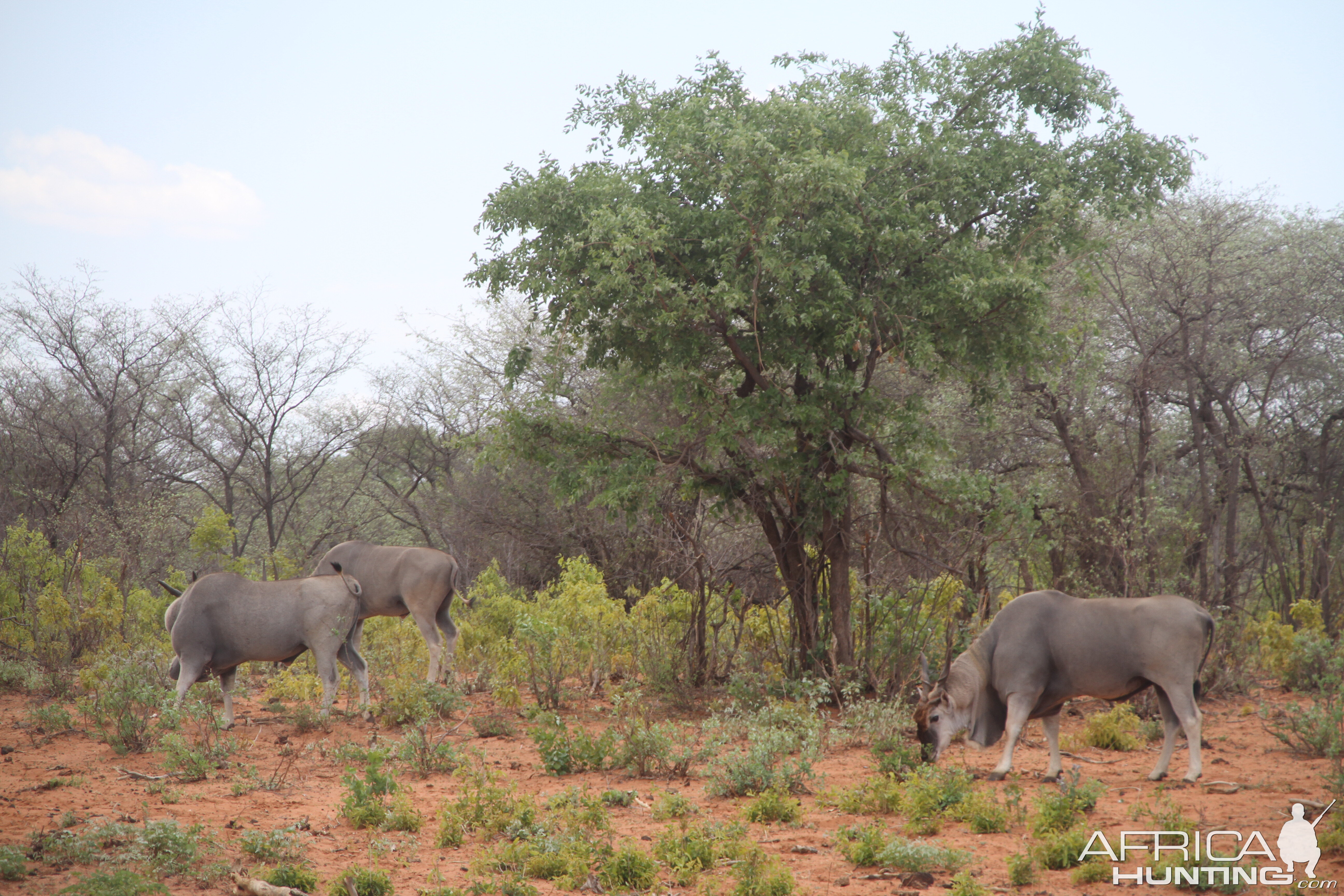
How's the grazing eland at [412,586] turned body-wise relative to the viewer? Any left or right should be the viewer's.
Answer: facing to the left of the viewer

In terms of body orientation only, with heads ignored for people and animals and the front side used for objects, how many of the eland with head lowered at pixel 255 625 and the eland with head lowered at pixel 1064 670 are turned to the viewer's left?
2

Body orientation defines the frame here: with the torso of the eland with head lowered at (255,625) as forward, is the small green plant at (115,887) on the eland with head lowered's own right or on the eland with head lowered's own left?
on the eland with head lowered's own left

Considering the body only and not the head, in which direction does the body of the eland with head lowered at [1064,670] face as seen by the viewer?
to the viewer's left

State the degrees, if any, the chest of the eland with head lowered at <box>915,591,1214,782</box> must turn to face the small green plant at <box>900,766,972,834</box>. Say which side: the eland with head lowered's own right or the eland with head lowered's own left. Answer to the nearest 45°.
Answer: approximately 45° to the eland with head lowered's own left

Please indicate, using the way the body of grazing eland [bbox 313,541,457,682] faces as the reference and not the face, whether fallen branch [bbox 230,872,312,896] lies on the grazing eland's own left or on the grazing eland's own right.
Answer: on the grazing eland's own left

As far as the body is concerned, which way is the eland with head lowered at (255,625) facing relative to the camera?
to the viewer's left

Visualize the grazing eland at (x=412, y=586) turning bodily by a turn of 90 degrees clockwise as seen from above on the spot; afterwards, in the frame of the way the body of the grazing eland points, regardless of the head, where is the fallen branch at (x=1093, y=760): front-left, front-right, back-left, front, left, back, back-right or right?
back-right
